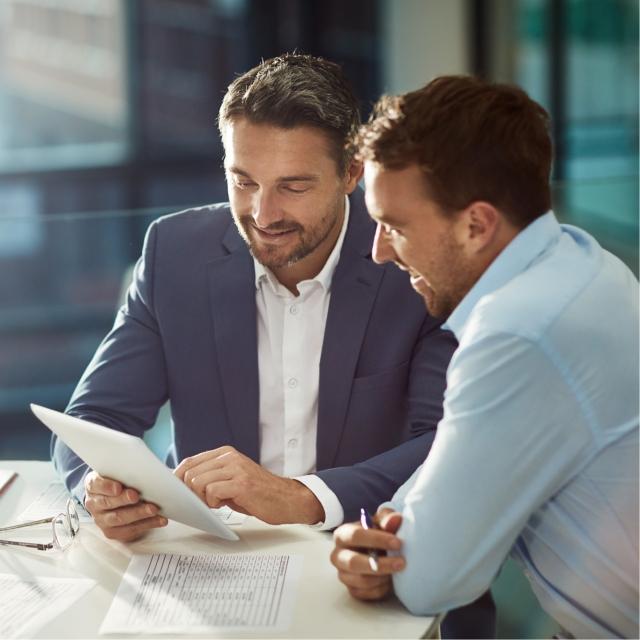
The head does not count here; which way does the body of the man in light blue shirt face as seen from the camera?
to the viewer's left

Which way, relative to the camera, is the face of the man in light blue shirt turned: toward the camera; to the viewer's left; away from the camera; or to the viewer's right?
to the viewer's left
